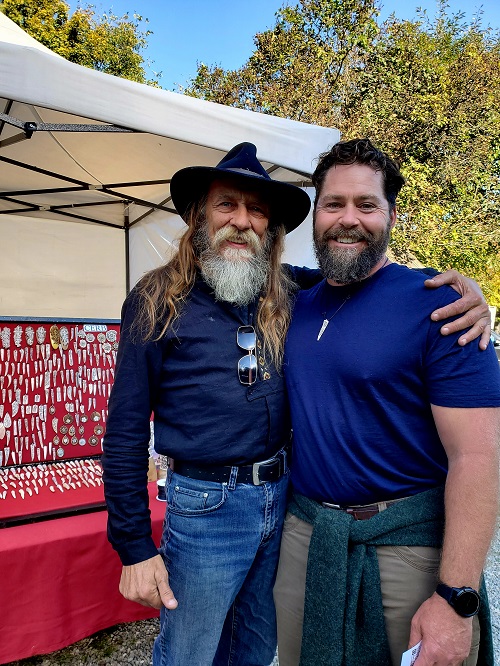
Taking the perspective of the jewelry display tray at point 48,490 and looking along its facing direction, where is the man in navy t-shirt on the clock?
The man in navy t-shirt is roughly at 11 o'clock from the jewelry display tray.

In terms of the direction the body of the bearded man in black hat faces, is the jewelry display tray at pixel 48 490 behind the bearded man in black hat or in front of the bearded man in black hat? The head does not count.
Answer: behind

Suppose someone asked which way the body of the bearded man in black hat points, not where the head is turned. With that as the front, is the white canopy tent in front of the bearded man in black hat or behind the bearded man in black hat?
behind

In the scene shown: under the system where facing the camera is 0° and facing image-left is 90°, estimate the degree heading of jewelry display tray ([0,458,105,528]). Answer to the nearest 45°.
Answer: approximately 0°
